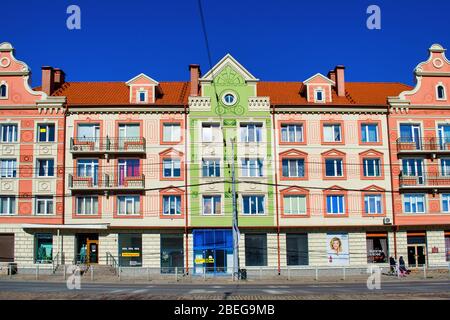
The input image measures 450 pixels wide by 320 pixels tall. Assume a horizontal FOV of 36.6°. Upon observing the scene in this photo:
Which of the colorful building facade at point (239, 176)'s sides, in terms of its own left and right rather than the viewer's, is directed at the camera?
front
